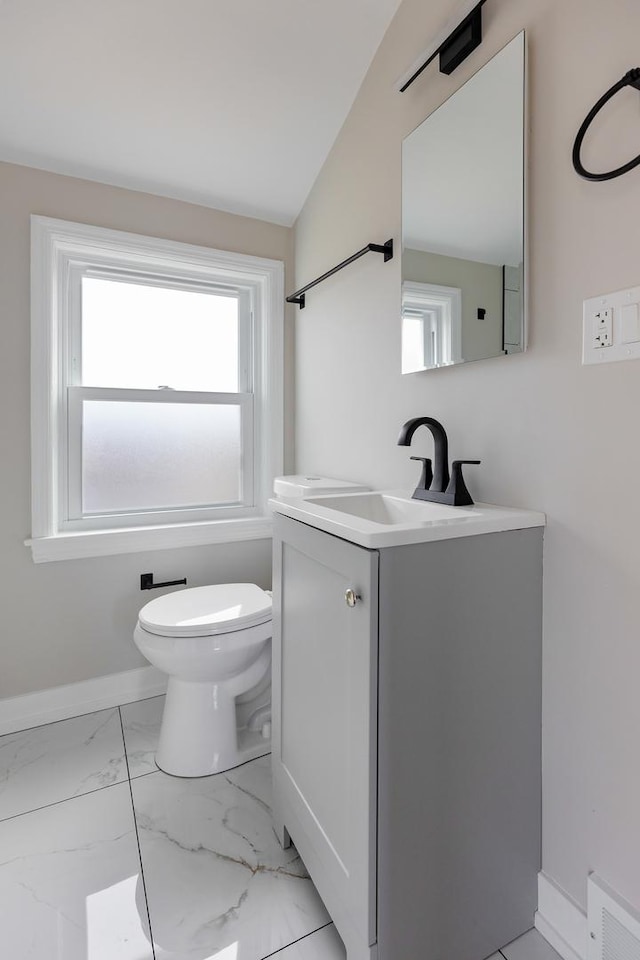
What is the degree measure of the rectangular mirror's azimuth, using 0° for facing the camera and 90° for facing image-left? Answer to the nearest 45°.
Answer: approximately 45°

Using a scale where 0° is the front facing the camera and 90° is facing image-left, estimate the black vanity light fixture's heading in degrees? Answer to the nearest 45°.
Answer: approximately 45°

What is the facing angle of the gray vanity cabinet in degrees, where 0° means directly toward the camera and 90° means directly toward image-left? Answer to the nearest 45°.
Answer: approximately 45°

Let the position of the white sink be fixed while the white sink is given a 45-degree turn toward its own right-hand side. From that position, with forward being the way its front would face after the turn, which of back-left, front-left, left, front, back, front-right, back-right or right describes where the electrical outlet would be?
back-left

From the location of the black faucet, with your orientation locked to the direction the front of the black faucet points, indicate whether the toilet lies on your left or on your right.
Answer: on your right

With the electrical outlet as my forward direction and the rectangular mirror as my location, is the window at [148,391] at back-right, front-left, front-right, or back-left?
back-right
